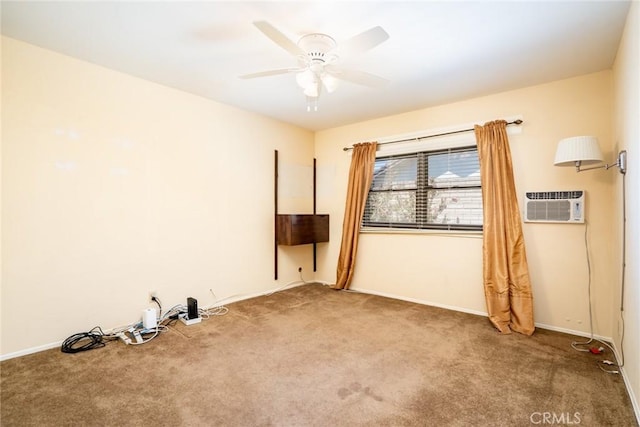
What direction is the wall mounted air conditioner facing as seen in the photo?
toward the camera

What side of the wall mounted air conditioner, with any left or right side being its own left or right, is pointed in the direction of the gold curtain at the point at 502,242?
right

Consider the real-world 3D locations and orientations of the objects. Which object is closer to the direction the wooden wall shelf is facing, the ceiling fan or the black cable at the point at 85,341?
the ceiling fan

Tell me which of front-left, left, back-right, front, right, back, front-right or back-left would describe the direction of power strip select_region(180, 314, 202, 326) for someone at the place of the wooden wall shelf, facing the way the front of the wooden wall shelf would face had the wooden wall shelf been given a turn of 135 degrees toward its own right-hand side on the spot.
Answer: front-left

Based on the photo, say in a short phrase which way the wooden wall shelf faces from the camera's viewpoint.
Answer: facing the viewer and to the right of the viewer

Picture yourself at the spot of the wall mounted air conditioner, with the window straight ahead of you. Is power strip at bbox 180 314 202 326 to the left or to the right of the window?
left

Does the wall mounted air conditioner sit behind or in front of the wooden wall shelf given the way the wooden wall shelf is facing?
in front

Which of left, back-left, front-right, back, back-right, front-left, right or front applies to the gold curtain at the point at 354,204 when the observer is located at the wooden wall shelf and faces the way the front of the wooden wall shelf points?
front-left

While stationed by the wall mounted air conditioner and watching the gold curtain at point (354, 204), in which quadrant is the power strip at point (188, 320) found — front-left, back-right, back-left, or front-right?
front-left

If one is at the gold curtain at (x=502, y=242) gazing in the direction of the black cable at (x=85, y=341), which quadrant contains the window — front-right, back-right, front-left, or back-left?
front-right

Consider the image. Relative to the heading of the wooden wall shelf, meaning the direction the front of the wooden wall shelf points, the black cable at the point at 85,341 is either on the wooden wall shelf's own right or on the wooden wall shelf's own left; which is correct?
on the wooden wall shelf's own right

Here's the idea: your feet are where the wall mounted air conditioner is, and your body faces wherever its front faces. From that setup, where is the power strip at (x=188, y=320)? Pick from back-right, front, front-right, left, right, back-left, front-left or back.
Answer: front-right

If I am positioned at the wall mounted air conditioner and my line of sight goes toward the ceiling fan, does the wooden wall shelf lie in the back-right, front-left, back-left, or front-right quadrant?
front-right

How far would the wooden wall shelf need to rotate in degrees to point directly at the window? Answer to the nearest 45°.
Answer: approximately 45° to its left

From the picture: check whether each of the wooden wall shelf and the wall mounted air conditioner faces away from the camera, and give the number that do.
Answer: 0

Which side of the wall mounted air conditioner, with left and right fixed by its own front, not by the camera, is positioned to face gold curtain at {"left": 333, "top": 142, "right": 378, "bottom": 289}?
right

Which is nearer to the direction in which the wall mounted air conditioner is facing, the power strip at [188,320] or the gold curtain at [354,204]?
the power strip

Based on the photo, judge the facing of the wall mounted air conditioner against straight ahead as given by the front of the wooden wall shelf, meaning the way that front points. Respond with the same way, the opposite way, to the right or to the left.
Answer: to the right

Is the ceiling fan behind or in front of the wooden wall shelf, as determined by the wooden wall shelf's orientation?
in front
